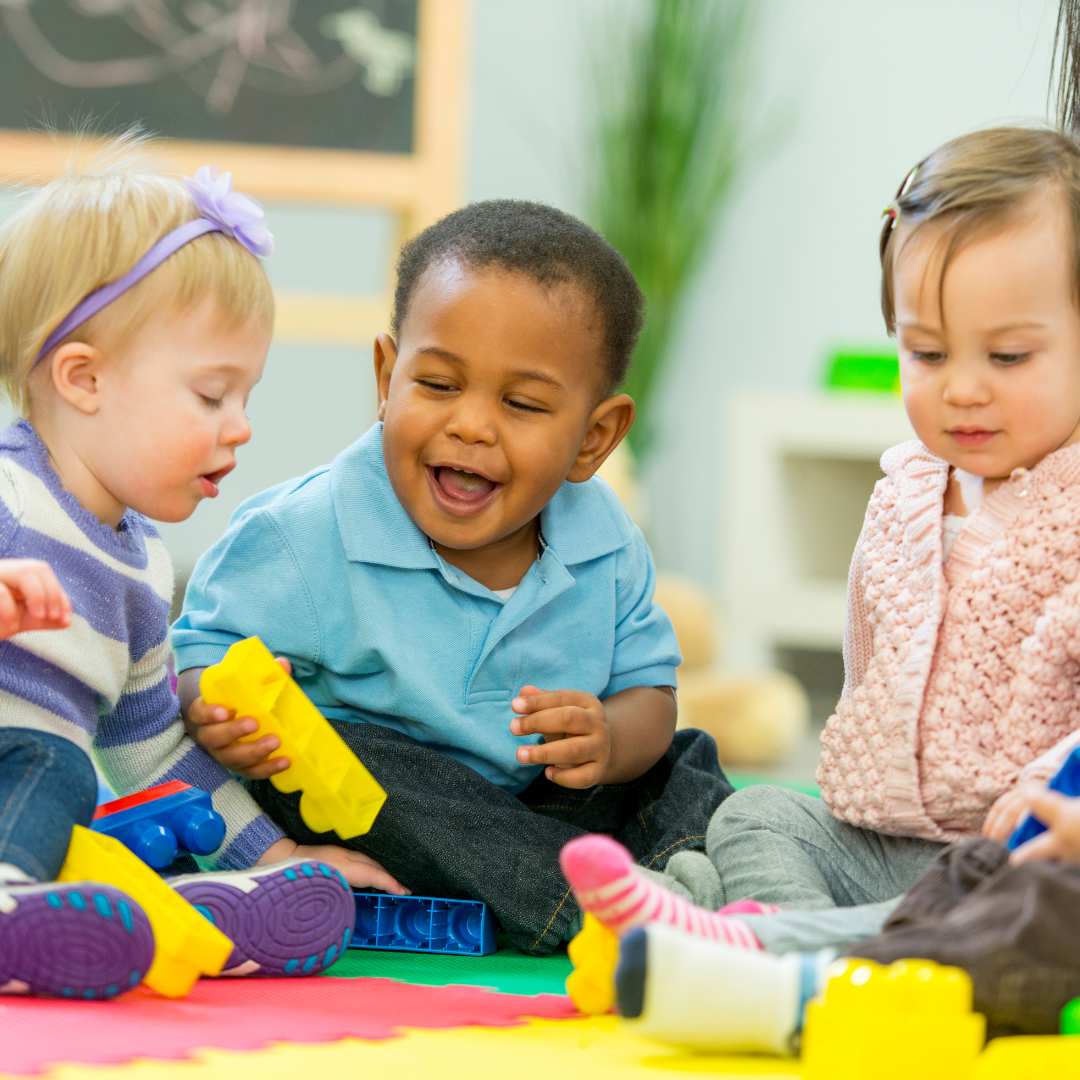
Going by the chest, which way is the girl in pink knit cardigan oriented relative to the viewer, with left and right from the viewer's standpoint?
facing the viewer and to the left of the viewer

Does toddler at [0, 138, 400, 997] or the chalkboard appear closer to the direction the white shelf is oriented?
the toddler

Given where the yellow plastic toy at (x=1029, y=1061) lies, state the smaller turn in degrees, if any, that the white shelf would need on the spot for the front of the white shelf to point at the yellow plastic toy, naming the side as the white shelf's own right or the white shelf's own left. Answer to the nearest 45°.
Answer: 0° — it already faces it

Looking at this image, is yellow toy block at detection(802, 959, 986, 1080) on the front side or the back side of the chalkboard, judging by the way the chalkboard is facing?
on the front side

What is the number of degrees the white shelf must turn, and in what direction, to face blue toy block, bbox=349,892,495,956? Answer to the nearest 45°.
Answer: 0° — it already faces it

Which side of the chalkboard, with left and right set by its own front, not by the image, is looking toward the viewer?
front

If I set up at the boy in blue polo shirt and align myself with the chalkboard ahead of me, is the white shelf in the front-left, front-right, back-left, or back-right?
front-right

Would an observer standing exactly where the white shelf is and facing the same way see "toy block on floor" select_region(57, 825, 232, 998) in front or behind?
in front

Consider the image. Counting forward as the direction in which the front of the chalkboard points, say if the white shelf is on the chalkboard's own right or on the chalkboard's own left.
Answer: on the chalkboard's own left

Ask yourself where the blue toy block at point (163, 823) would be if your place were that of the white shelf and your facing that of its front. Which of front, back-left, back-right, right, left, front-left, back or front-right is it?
front

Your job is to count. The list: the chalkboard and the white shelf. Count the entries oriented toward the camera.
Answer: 2

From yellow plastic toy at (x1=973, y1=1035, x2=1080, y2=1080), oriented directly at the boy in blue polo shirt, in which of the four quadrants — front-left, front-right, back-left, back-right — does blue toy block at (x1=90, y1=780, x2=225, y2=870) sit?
front-left

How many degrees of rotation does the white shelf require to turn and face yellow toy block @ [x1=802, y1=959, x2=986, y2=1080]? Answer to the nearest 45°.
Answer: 0° — it already faces it

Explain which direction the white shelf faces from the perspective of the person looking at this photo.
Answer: facing the viewer

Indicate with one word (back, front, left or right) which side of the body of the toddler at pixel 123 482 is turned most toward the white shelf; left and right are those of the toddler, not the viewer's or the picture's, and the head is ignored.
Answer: left

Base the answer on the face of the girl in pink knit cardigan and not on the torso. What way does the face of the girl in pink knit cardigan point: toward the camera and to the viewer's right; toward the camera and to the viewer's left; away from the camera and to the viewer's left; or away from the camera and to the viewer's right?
toward the camera and to the viewer's left
